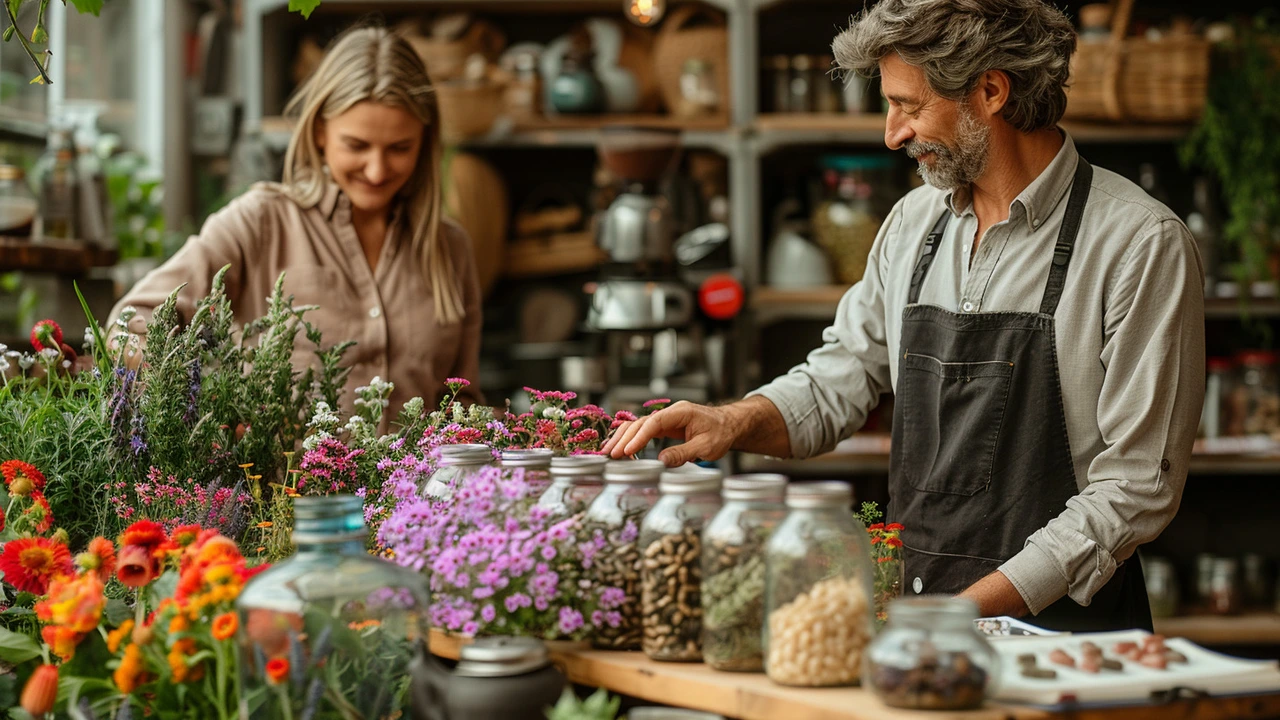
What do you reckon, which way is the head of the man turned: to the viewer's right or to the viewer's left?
to the viewer's left

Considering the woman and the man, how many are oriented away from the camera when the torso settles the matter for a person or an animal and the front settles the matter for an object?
0

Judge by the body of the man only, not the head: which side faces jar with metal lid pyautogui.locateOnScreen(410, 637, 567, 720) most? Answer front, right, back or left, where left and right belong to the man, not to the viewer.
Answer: front

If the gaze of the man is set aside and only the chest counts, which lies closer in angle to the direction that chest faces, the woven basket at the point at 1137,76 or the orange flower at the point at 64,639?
the orange flower

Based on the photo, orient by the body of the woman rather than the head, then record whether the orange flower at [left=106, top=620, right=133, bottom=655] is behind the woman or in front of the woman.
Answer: in front

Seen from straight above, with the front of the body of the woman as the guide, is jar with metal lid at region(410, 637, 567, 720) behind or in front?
in front

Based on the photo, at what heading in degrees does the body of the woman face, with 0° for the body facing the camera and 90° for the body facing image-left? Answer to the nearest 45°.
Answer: approximately 0°

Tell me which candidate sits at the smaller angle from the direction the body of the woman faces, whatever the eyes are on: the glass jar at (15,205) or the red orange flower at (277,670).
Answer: the red orange flower

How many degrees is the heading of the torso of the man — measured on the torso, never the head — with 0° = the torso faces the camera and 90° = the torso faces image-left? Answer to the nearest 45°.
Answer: approximately 45°

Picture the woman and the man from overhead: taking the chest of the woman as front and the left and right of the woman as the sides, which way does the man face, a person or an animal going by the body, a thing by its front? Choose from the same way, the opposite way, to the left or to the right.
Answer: to the right

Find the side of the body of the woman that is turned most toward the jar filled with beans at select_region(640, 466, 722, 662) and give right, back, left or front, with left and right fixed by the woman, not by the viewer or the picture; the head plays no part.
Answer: front

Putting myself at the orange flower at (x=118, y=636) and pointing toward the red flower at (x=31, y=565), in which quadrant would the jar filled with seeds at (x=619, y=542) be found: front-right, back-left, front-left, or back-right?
back-right

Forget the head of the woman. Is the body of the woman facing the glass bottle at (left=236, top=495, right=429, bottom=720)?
yes
